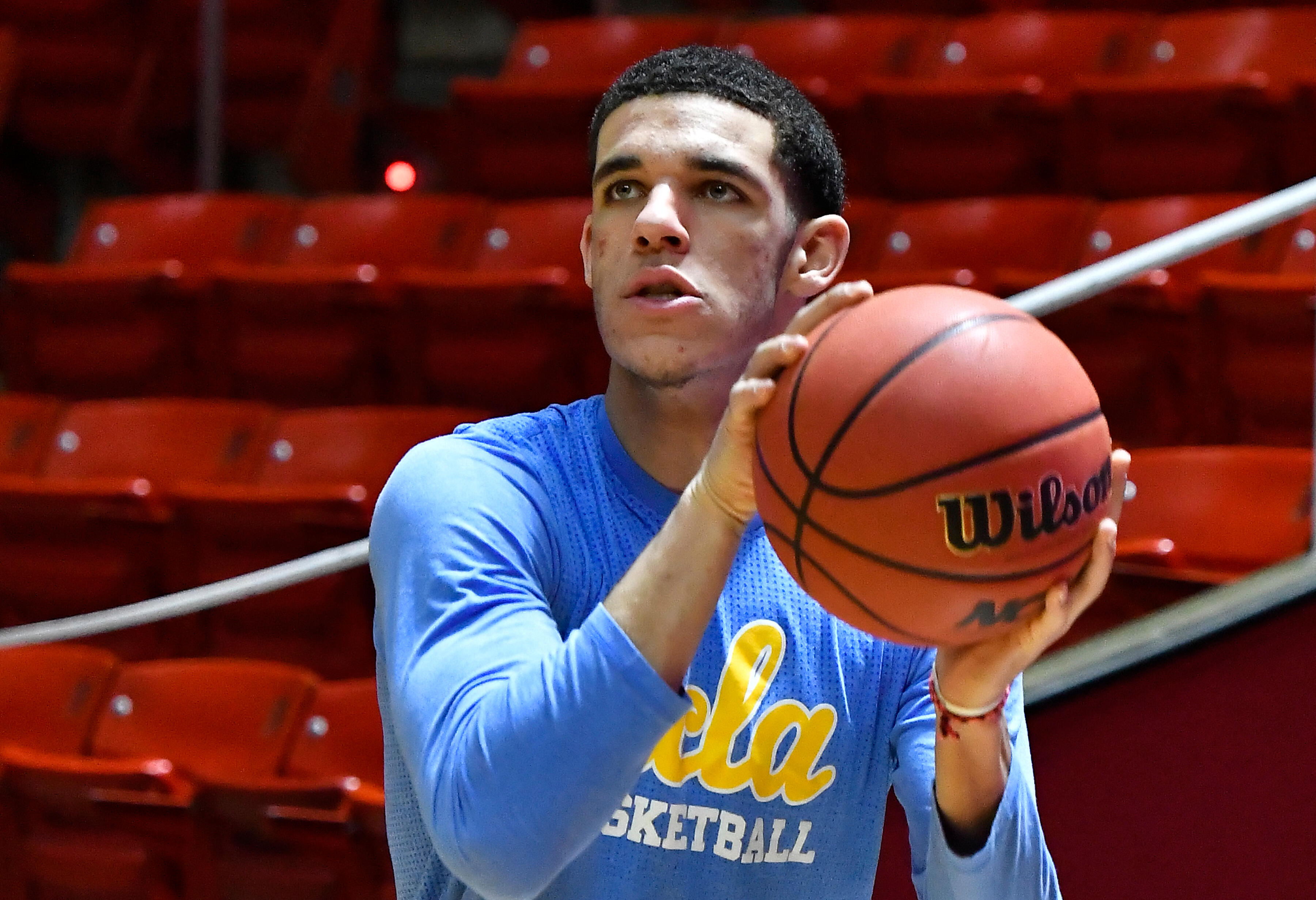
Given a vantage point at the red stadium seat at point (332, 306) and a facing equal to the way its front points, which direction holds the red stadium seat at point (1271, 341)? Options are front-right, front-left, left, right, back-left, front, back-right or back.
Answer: left

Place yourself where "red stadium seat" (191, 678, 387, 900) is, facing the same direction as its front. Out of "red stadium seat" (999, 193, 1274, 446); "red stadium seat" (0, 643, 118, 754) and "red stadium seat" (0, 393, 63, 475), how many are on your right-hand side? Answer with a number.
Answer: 2

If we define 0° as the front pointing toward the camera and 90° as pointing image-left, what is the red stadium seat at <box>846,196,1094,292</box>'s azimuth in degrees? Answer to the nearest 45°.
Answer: approximately 45°

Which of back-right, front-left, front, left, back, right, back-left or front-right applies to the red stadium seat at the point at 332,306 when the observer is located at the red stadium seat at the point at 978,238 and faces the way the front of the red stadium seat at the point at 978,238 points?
front-right

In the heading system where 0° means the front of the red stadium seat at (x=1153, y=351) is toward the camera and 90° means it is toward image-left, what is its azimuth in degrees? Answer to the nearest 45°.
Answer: approximately 45°

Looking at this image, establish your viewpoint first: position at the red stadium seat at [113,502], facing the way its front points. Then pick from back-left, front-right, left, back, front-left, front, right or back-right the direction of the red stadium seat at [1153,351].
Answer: left

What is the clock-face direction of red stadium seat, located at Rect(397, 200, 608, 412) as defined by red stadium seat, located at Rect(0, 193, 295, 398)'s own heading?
red stadium seat, located at Rect(397, 200, 608, 412) is roughly at 9 o'clock from red stadium seat, located at Rect(0, 193, 295, 398).

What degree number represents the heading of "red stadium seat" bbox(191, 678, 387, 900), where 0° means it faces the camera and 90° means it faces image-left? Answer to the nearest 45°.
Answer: approximately 45°
